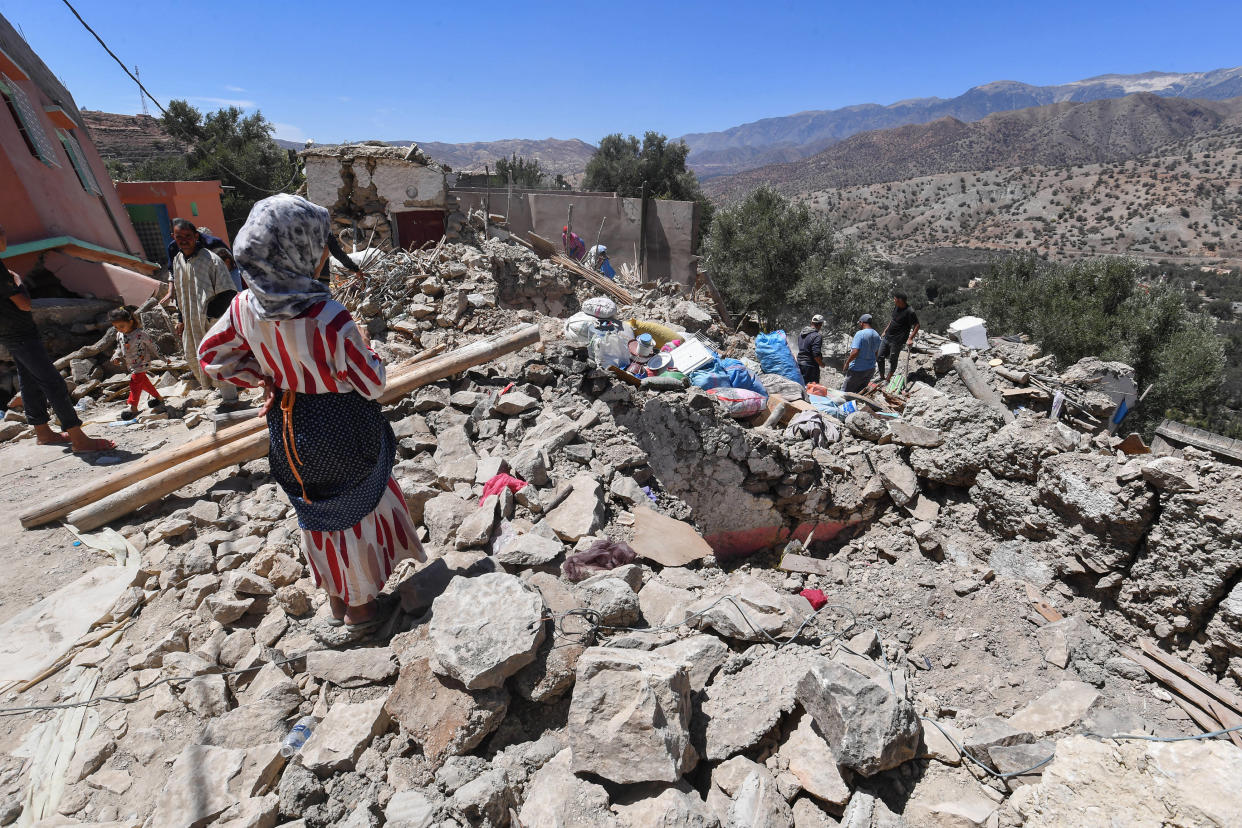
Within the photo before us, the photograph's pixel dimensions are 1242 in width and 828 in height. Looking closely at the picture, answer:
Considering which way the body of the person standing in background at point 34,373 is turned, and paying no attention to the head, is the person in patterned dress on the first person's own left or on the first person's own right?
on the first person's own right

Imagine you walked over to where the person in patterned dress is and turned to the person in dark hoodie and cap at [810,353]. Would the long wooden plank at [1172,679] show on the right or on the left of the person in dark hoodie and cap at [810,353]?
right

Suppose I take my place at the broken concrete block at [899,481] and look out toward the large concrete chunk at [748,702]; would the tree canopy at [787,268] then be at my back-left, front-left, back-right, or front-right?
back-right

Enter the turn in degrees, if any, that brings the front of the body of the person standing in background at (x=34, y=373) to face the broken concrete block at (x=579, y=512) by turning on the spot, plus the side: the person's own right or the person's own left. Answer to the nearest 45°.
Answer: approximately 45° to the person's own right

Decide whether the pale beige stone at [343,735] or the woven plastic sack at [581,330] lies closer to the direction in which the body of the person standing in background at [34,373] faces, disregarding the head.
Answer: the woven plastic sack

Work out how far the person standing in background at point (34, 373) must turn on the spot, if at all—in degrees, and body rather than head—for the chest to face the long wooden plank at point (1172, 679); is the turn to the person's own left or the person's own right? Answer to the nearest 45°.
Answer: approximately 45° to the person's own right

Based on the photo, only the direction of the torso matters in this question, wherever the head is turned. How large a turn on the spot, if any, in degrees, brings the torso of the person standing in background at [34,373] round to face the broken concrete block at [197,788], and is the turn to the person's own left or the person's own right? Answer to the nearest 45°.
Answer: approximately 90° to the person's own right

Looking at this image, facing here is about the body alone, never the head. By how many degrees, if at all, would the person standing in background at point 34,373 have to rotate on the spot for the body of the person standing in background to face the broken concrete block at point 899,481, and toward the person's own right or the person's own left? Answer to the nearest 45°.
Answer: approximately 45° to the person's own right

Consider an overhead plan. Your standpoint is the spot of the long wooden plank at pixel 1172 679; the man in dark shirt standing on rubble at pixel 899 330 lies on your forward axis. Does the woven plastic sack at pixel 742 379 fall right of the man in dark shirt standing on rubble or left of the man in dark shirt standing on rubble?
left

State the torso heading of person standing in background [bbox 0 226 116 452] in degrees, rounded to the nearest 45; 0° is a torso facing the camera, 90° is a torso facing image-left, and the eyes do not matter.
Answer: approximately 270°

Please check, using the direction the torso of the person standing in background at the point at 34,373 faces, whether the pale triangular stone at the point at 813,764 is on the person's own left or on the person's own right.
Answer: on the person's own right
